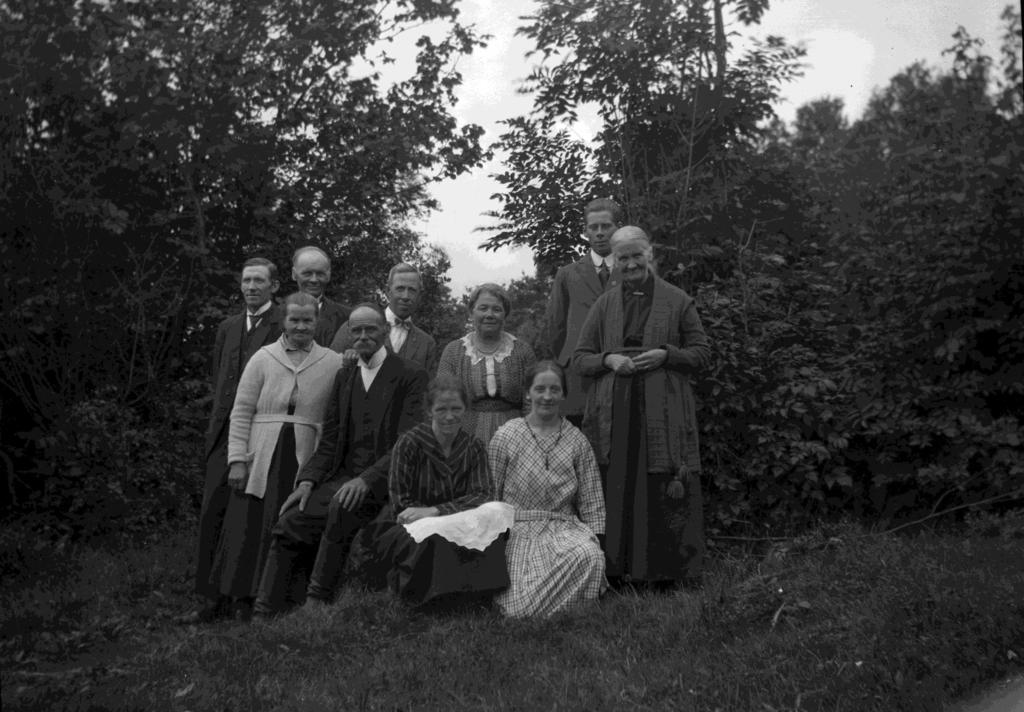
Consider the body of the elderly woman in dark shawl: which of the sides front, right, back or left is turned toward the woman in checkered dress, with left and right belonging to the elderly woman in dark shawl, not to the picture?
right

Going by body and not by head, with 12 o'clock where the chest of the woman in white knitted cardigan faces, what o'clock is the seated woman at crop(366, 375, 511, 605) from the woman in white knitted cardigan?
The seated woman is roughly at 10 o'clock from the woman in white knitted cardigan.

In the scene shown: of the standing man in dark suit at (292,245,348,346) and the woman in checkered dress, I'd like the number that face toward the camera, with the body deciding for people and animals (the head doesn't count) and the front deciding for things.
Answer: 2

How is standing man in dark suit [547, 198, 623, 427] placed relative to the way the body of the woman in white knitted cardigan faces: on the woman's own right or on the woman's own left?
on the woman's own left

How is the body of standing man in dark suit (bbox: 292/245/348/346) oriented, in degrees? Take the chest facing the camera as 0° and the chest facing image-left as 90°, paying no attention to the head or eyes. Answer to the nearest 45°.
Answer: approximately 0°

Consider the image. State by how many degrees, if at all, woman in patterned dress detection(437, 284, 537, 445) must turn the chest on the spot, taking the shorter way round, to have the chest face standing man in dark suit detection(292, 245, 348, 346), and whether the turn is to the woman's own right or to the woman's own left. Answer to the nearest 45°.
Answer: approximately 90° to the woman's own right
